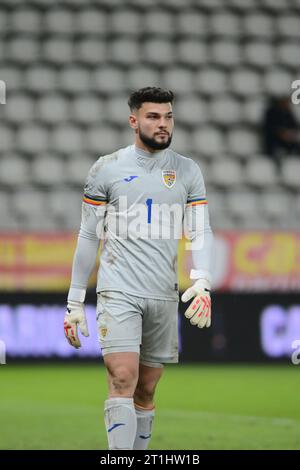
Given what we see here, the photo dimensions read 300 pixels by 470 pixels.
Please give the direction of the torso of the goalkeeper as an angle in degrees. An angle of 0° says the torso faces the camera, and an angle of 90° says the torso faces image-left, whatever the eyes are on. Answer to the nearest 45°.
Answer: approximately 0°

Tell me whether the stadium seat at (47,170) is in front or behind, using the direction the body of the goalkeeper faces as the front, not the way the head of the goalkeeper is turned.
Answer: behind

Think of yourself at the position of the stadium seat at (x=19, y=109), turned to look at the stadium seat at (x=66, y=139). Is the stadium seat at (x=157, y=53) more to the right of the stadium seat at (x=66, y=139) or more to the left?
left

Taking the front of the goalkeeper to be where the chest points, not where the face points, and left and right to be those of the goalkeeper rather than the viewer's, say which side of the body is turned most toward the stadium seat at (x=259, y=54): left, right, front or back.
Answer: back

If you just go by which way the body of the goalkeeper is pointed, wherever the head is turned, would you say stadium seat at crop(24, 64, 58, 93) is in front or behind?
behind

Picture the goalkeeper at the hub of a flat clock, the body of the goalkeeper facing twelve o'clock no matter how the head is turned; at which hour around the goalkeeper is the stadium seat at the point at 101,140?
The stadium seat is roughly at 6 o'clock from the goalkeeper.

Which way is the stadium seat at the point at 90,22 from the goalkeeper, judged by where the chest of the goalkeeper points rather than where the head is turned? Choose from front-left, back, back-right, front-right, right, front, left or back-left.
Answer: back

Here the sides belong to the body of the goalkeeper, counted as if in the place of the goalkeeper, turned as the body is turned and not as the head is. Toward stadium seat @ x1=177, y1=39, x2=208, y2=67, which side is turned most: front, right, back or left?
back

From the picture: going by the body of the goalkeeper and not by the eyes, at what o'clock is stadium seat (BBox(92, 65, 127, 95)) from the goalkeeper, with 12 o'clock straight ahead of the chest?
The stadium seat is roughly at 6 o'clock from the goalkeeper.

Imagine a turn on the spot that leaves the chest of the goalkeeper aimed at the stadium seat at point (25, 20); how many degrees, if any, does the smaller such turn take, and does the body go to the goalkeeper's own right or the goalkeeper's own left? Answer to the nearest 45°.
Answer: approximately 180°

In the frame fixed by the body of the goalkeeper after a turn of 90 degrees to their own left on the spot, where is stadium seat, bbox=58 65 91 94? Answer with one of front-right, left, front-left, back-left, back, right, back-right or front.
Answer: left

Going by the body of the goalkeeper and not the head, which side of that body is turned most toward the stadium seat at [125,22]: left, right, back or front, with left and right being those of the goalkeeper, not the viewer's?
back

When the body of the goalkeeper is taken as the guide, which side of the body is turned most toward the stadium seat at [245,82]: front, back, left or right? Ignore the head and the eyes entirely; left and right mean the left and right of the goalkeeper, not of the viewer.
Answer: back

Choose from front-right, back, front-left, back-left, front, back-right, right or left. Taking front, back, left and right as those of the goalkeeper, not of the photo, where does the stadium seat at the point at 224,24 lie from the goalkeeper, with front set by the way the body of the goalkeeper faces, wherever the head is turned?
back

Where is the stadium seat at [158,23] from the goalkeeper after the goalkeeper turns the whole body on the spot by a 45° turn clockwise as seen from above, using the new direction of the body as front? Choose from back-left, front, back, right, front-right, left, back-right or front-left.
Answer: back-right

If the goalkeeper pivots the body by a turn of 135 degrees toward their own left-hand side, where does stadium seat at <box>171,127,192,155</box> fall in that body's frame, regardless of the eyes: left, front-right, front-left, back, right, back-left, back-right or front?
front-left

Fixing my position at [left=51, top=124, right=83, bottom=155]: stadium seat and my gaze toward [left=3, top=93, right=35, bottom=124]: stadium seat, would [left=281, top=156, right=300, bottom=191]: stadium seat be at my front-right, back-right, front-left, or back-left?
back-right

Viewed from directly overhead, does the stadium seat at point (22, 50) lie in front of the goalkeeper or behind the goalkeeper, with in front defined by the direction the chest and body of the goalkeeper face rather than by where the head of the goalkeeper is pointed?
behind

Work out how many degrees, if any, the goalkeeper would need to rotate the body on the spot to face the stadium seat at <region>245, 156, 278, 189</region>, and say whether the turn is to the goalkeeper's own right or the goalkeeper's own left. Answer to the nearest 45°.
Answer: approximately 180°
